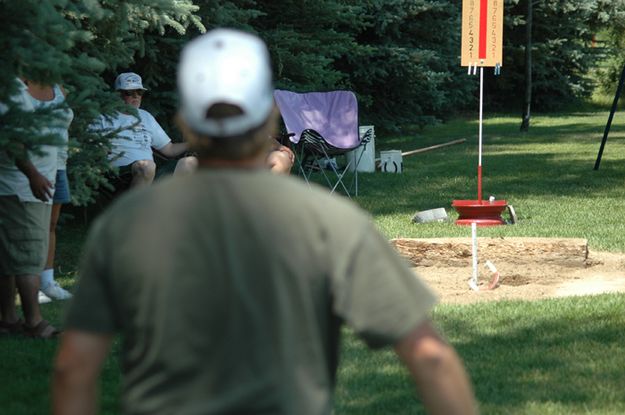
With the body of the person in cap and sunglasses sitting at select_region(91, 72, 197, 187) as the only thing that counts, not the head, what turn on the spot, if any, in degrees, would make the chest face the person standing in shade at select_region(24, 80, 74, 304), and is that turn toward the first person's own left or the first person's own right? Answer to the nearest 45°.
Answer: approximately 45° to the first person's own right

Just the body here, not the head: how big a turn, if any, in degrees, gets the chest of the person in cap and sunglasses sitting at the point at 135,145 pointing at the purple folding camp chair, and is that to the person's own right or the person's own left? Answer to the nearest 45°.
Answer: approximately 90° to the person's own left

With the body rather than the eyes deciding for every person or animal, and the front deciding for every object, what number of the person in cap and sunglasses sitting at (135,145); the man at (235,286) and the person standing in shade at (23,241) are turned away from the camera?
1

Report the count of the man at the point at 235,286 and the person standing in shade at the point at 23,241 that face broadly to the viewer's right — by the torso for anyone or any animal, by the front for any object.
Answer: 1

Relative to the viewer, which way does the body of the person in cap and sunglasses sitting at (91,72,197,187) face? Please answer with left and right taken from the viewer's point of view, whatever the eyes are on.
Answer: facing the viewer and to the right of the viewer

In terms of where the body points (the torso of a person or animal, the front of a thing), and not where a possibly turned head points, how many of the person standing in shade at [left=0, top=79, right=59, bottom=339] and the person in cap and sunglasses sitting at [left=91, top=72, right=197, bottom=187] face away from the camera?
0

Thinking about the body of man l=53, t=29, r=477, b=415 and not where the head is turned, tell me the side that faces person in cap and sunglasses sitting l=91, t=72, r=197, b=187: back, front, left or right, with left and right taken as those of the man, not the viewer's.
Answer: front

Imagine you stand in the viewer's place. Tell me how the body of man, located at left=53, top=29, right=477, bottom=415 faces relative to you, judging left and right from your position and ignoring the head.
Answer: facing away from the viewer

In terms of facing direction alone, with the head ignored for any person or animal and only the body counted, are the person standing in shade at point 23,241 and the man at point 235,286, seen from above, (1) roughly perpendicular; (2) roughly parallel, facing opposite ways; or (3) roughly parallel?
roughly perpendicular

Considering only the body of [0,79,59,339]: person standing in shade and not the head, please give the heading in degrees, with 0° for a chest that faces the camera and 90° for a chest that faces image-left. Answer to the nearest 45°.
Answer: approximately 270°

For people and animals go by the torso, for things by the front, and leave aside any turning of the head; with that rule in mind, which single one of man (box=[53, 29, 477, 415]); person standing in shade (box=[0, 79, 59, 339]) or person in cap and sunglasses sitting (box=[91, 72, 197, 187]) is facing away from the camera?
the man

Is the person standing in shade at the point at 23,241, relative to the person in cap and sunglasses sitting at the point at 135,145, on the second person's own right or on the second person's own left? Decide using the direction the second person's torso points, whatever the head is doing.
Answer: on the second person's own right
